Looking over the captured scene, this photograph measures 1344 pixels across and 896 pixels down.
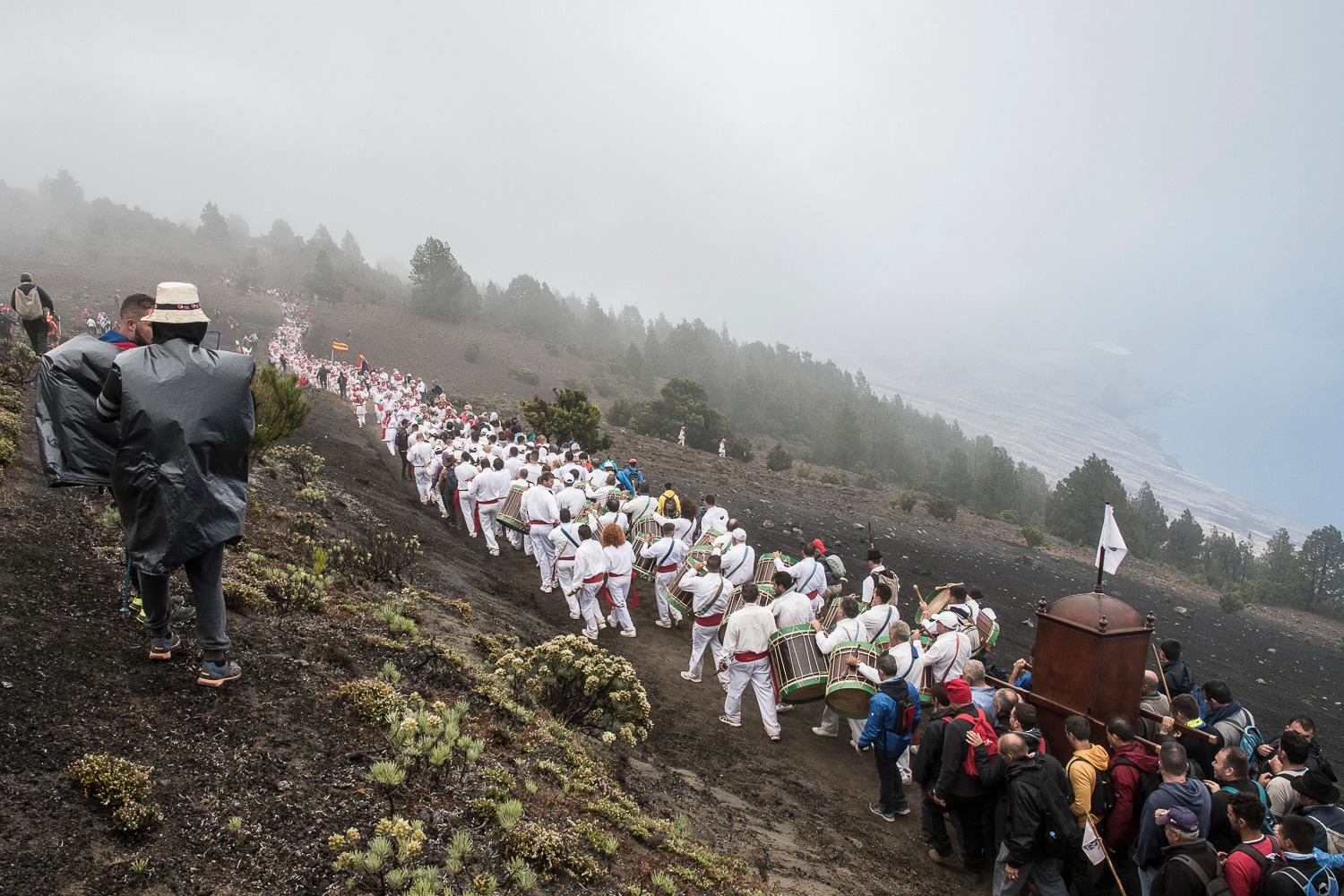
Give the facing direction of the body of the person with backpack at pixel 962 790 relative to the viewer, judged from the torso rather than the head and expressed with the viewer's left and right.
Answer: facing away from the viewer and to the left of the viewer

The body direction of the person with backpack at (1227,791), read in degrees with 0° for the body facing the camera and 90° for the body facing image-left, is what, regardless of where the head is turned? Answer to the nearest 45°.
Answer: approximately 135°

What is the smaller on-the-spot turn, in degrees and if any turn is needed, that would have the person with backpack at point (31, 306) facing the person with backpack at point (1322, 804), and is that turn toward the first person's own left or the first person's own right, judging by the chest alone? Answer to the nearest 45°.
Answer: approximately 135° to the first person's own right

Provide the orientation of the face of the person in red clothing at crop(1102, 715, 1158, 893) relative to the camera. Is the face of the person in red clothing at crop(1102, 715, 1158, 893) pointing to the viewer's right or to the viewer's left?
to the viewer's left

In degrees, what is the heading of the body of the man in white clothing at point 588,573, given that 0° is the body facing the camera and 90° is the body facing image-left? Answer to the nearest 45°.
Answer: approximately 135°

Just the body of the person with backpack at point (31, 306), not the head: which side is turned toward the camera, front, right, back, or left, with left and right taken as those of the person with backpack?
back

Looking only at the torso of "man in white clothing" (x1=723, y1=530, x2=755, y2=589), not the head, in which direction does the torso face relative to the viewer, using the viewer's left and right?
facing away from the viewer and to the left of the viewer

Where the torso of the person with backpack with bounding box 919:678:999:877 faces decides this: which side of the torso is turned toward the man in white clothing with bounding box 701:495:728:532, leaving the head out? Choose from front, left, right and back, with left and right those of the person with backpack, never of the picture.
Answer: front

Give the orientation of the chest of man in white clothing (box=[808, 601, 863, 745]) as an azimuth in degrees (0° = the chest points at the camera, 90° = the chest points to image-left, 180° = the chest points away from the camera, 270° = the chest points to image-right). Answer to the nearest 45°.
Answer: approximately 135°

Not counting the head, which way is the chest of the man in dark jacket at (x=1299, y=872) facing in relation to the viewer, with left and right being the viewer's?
facing away from the viewer and to the left of the viewer

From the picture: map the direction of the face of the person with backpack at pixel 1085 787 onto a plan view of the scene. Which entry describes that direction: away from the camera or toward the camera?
away from the camera
